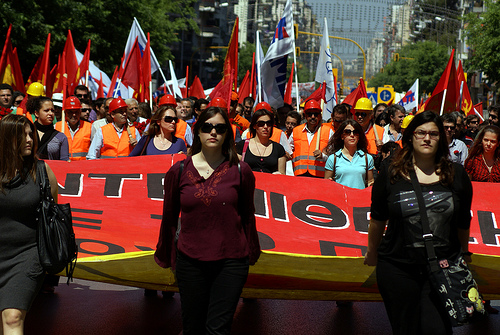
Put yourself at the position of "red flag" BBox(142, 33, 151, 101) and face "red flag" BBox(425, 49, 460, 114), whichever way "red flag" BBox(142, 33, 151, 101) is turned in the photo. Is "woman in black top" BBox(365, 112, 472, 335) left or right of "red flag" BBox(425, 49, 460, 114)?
right

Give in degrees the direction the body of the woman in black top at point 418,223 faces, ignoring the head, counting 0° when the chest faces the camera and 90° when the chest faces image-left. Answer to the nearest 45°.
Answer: approximately 0°

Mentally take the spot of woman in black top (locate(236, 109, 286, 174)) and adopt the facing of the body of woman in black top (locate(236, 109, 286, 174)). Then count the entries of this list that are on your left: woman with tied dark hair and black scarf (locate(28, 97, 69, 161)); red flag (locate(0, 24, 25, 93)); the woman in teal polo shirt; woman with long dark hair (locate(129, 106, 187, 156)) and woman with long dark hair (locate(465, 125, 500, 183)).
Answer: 2

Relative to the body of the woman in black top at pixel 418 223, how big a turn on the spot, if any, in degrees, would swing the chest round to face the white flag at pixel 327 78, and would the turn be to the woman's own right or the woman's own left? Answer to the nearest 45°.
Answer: approximately 180°

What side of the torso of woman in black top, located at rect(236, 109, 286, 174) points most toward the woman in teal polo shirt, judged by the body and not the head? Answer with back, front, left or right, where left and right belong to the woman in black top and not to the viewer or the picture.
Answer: left

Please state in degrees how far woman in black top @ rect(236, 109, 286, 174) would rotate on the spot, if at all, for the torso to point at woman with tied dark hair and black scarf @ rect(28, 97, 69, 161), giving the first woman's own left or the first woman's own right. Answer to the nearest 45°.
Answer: approximately 90° to the first woman's own right

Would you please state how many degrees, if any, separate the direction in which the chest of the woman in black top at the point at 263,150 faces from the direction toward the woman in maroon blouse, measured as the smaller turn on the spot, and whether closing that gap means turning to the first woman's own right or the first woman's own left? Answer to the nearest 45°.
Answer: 0° — they already face them

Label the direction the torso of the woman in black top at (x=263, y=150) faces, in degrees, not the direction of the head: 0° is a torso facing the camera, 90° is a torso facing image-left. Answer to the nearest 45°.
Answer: approximately 0°
